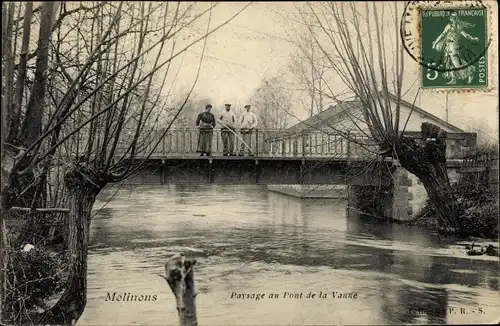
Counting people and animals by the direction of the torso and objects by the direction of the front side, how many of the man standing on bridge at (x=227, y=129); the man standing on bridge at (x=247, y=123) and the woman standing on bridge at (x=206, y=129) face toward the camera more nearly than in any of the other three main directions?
3

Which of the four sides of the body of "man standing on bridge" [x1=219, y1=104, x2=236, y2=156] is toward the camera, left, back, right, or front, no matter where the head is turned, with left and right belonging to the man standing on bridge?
front

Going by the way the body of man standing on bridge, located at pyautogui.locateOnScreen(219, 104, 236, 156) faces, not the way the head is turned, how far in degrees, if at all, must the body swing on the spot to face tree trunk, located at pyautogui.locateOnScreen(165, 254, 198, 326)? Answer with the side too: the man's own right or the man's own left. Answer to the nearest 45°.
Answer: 0° — they already face it

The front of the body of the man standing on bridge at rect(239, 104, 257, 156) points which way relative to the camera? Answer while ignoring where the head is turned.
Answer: toward the camera

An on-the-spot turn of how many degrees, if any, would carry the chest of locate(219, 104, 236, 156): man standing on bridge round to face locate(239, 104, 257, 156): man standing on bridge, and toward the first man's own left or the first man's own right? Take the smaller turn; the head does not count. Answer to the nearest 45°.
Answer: approximately 90° to the first man's own left

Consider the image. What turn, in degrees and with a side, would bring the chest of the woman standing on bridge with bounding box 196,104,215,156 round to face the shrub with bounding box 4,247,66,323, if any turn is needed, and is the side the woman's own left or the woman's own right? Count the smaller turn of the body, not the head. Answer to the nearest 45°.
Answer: approximately 45° to the woman's own right
